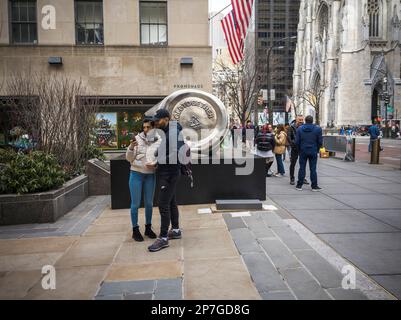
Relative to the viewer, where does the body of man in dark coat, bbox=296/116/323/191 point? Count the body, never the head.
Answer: away from the camera

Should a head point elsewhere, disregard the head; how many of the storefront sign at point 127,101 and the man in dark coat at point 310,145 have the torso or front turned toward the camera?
1

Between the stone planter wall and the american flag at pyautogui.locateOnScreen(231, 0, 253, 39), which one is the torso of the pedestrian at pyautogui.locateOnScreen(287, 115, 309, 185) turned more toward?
the stone planter wall

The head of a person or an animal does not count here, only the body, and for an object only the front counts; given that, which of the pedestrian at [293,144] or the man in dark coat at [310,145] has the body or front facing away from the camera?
the man in dark coat

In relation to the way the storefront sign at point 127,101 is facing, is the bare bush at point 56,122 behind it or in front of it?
in front

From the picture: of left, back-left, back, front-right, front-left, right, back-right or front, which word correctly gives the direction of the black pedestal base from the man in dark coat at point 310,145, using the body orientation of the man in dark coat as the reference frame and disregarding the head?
back-left

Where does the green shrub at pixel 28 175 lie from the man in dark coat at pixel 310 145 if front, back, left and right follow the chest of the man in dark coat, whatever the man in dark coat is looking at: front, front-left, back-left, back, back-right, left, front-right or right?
back-left

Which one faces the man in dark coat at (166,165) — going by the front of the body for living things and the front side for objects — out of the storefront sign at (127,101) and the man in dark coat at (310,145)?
the storefront sign

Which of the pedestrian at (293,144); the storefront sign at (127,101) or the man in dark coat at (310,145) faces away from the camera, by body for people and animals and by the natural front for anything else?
the man in dark coat

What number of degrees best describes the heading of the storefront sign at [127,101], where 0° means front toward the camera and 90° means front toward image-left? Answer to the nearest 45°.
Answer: approximately 0°

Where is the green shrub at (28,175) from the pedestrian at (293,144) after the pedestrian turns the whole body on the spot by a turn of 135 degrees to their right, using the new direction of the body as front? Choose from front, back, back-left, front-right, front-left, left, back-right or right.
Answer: front-left

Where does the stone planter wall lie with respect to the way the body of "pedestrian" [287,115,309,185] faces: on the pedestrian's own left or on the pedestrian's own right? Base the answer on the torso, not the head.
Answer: on the pedestrian's own right

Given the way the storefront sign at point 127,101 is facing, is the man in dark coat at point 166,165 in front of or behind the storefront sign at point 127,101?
in front
